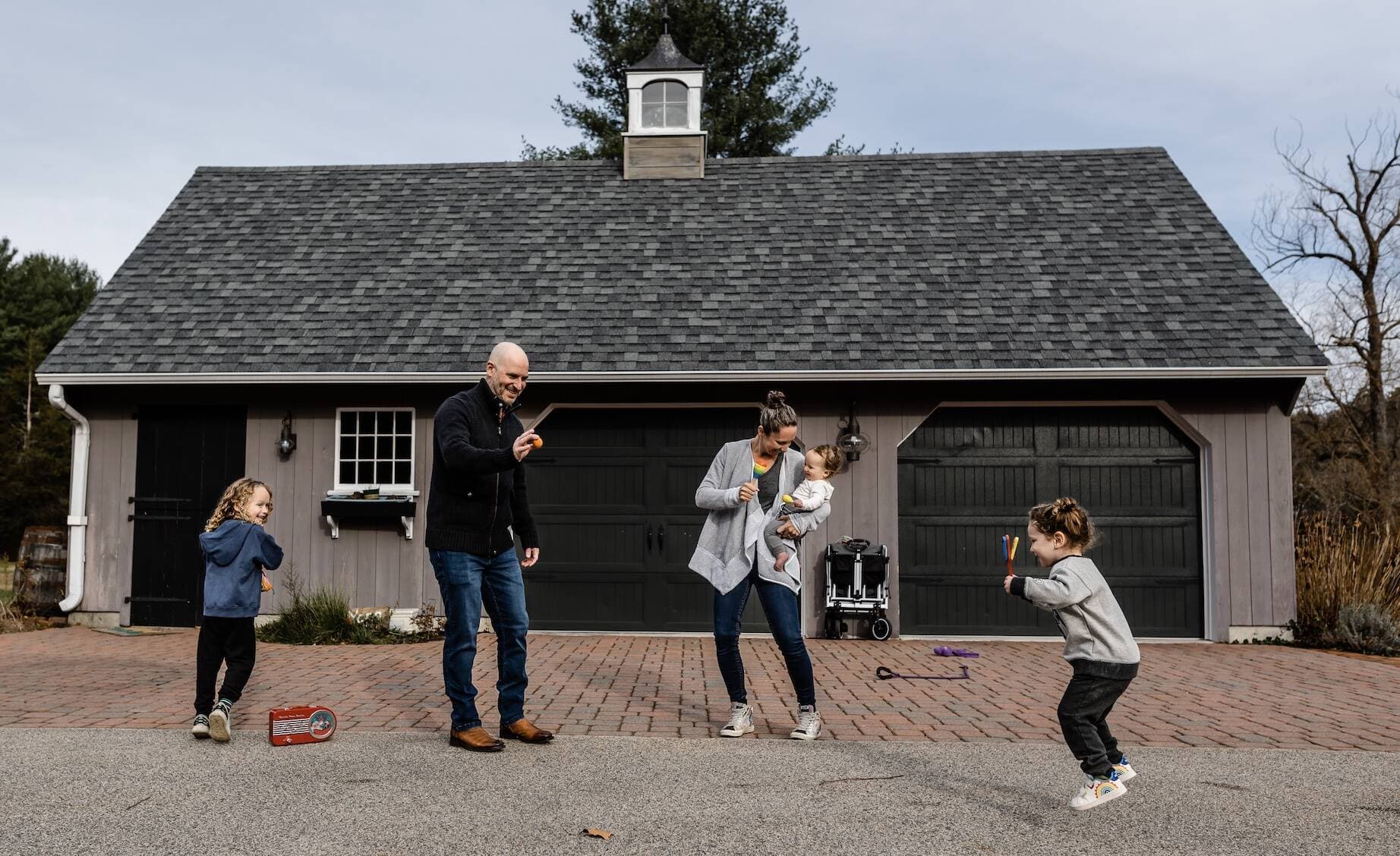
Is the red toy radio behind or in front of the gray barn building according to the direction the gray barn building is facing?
in front

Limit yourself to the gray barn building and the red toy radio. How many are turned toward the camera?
2

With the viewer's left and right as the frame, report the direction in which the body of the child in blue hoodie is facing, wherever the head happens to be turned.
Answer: facing away from the viewer and to the right of the viewer

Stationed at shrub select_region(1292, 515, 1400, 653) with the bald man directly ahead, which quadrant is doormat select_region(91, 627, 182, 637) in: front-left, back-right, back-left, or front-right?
front-right

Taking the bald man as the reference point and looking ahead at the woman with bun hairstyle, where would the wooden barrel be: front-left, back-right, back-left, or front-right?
back-left

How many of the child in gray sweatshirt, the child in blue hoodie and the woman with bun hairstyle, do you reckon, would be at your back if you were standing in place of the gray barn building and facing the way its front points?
0

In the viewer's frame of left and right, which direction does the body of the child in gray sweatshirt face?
facing to the left of the viewer

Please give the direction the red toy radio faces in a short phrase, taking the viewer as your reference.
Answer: facing the viewer

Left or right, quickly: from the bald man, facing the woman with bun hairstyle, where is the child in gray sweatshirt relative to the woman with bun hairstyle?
right

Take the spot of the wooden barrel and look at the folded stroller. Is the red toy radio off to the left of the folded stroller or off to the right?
right

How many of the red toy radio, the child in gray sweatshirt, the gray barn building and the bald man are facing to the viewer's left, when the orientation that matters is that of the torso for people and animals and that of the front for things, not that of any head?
1

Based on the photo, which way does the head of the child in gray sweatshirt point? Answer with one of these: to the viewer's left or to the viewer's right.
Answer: to the viewer's left

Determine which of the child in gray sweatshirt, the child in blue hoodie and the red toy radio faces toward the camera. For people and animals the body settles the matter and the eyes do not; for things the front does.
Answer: the red toy radio

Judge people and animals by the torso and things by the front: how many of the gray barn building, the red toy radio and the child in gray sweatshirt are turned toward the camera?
2

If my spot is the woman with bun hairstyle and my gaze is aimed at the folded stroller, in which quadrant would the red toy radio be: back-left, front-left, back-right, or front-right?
back-left

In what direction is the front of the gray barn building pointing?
toward the camera

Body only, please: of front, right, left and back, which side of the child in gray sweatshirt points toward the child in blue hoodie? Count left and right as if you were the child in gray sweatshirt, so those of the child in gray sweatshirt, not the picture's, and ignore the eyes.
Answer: front

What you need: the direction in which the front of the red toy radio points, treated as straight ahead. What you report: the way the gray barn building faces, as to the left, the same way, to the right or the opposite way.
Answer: the same way
